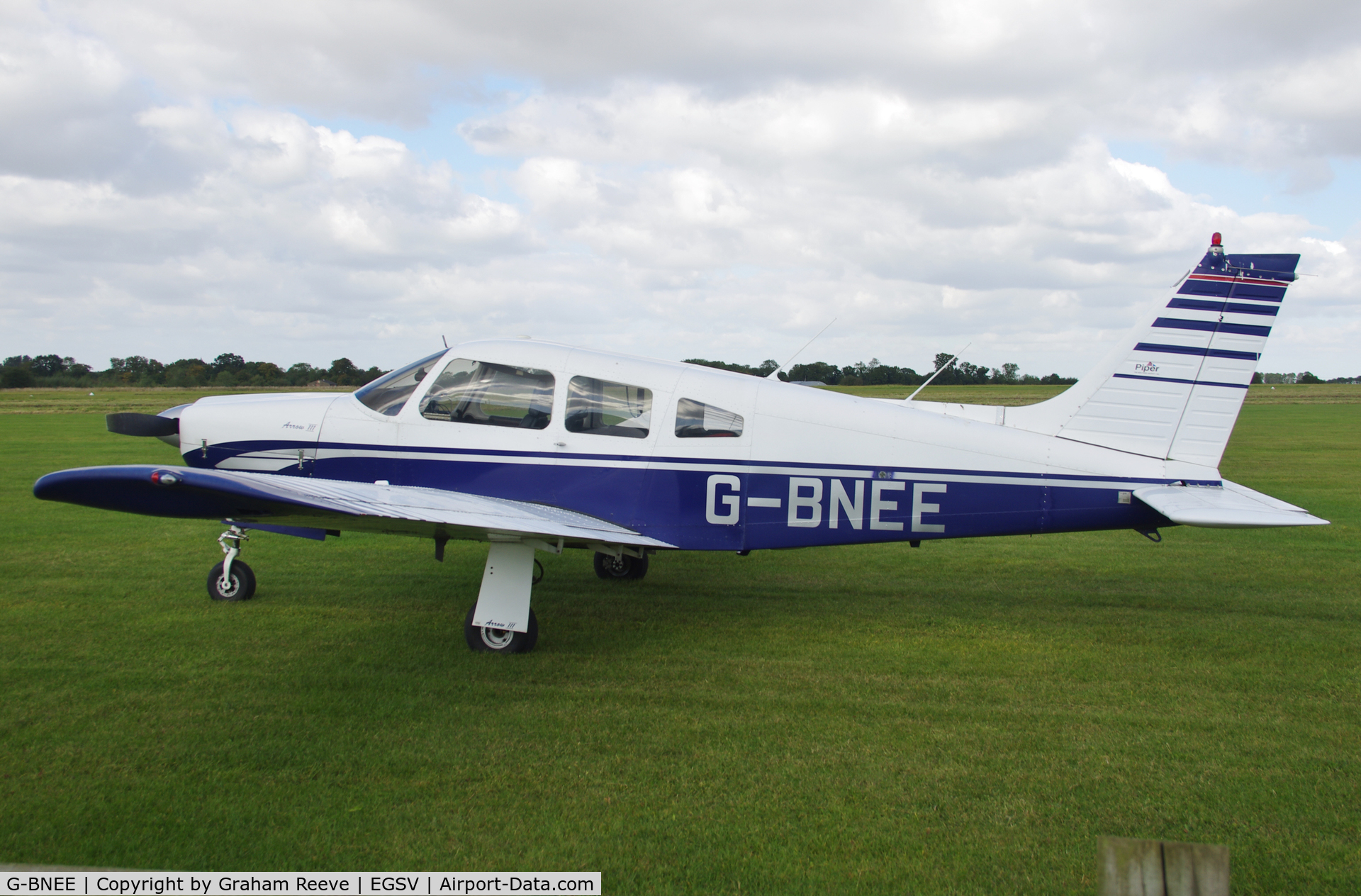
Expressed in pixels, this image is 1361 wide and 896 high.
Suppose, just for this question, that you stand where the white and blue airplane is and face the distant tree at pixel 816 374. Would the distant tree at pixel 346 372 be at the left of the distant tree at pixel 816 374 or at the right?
left

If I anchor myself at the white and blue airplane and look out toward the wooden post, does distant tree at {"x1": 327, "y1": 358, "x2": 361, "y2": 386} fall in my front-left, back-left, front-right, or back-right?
back-right

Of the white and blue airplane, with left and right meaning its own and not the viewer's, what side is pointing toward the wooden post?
left

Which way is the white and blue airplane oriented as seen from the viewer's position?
to the viewer's left

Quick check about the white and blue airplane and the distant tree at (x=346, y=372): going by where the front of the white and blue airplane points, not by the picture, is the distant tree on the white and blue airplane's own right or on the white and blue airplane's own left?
on the white and blue airplane's own right
